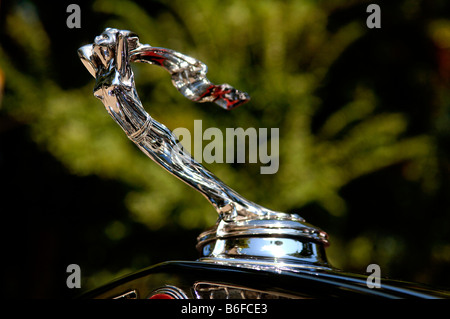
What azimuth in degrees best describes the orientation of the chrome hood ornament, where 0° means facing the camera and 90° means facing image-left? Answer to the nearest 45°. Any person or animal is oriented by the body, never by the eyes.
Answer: approximately 90°
